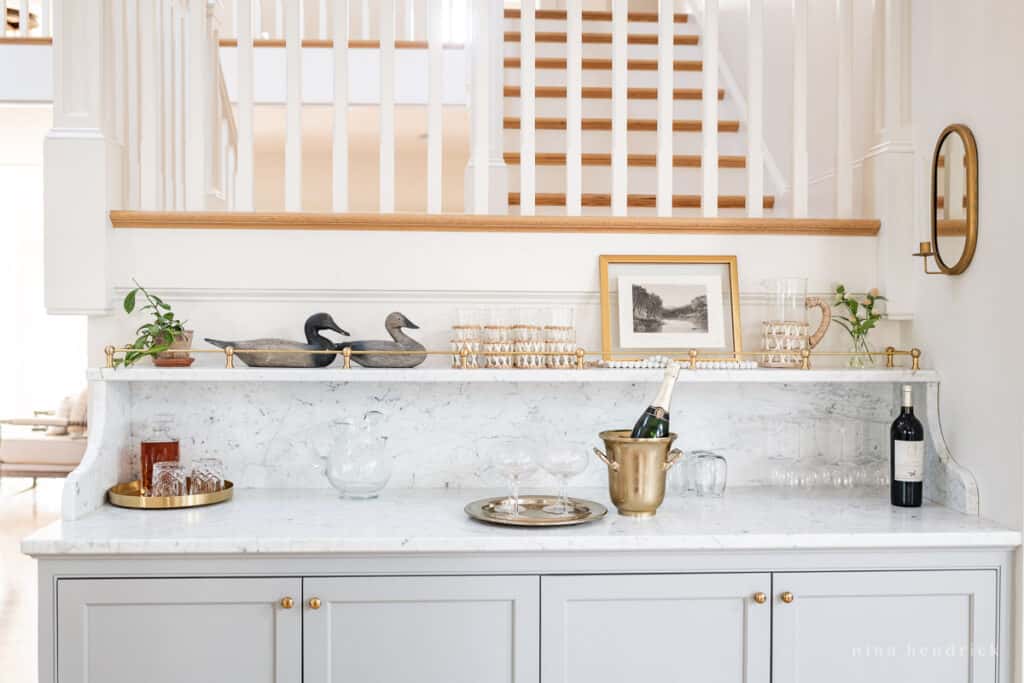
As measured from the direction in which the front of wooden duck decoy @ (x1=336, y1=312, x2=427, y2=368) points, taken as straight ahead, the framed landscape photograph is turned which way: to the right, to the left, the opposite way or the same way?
to the right

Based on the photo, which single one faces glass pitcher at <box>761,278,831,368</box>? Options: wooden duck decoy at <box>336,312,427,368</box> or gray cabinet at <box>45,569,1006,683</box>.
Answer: the wooden duck decoy

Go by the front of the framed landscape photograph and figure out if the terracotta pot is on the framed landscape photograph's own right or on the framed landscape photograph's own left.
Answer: on the framed landscape photograph's own right

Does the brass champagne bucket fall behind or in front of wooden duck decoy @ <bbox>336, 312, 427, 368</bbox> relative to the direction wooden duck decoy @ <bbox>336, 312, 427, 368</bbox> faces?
in front

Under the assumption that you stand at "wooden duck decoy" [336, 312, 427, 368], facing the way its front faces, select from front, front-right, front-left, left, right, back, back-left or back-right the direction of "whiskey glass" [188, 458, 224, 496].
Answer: back

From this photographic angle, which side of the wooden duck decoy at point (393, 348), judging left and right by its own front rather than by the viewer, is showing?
right

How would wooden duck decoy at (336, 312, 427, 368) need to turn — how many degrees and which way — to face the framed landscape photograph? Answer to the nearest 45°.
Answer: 0° — it already faces it

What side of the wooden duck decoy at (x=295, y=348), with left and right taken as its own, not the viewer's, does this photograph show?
right

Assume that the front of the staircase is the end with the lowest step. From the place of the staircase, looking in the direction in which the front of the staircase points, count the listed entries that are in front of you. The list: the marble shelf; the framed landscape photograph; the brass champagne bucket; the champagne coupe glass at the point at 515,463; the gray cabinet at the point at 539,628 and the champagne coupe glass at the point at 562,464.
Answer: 6
